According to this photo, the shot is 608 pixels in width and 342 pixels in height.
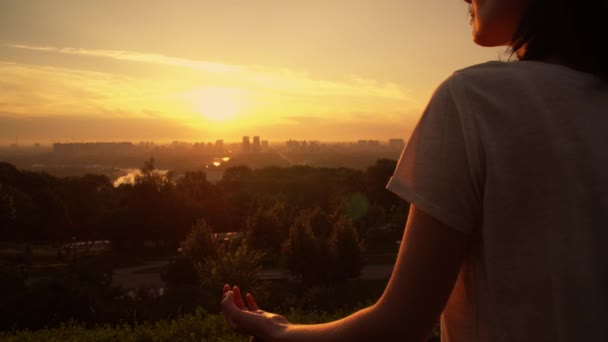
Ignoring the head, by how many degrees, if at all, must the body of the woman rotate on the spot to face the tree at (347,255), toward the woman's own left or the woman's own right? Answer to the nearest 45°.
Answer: approximately 45° to the woman's own right

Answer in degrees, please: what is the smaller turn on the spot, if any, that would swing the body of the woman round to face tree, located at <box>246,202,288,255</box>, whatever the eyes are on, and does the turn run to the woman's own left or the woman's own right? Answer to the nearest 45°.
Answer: approximately 45° to the woman's own right

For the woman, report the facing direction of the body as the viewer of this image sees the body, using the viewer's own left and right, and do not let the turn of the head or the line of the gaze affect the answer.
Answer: facing away from the viewer and to the left of the viewer

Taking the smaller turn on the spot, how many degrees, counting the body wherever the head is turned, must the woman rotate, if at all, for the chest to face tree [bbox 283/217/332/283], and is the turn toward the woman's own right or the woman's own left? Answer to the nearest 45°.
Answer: approximately 45° to the woman's own right

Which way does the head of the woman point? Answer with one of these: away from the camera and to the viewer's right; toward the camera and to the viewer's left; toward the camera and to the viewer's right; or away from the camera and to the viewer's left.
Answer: away from the camera and to the viewer's left
